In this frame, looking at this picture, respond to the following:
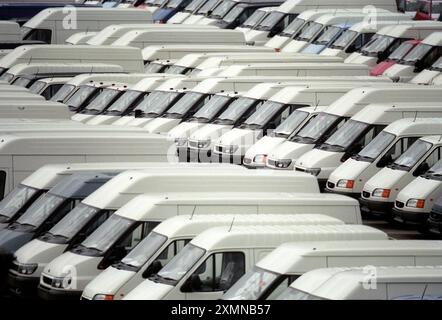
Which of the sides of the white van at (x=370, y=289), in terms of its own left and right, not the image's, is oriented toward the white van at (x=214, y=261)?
right

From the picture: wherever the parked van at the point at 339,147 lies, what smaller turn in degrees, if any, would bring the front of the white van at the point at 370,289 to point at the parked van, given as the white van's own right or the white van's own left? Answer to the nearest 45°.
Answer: approximately 135° to the white van's own right

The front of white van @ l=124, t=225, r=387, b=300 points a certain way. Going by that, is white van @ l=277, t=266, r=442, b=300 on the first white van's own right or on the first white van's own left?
on the first white van's own left

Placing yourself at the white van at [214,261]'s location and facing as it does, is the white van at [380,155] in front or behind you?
behind

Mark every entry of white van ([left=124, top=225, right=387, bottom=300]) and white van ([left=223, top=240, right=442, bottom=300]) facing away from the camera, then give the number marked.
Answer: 0

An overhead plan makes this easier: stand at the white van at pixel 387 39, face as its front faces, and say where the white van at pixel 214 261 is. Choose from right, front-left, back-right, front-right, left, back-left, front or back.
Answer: front-left

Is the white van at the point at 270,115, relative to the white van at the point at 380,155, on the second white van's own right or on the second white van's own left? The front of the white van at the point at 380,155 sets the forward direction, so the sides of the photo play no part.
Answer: on the second white van's own right

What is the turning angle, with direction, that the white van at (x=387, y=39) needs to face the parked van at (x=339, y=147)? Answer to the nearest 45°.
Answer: approximately 45° to its left

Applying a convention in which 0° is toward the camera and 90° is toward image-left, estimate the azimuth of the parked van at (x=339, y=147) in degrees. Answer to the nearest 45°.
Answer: approximately 45°
